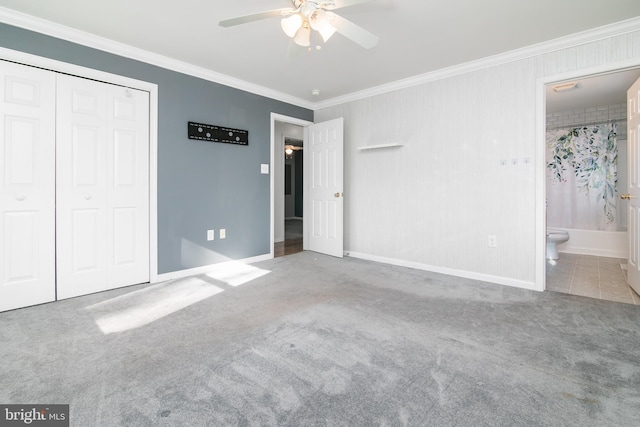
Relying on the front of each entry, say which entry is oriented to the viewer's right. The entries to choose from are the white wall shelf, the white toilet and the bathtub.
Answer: the white toilet

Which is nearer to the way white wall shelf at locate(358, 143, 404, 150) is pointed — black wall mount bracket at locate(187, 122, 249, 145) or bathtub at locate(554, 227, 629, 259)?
the black wall mount bracket

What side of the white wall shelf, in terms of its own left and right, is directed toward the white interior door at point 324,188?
right

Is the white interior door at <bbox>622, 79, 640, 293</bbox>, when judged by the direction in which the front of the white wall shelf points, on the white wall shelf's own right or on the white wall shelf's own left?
on the white wall shelf's own left

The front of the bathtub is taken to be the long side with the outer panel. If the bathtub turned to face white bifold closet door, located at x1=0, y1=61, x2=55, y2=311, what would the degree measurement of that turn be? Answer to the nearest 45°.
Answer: approximately 45° to its right

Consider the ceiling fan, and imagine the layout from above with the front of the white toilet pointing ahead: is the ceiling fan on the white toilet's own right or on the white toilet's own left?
on the white toilet's own right

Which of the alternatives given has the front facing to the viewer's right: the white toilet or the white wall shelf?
the white toilet

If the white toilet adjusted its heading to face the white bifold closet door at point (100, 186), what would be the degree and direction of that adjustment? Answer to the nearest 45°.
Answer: approximately 135° to its right

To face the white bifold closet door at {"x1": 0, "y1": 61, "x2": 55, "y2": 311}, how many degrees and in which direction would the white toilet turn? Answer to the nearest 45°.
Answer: approximately 135° to its right

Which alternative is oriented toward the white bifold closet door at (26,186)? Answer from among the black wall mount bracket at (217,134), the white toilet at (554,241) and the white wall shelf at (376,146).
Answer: the white wall shelf

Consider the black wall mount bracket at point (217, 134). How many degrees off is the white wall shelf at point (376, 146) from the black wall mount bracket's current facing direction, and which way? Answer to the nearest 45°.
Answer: approximately 45° to its left

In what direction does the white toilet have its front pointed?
to the viewer's right
